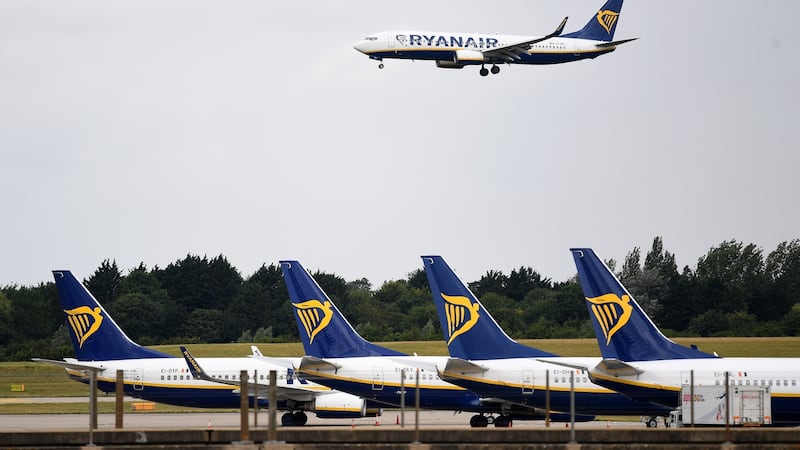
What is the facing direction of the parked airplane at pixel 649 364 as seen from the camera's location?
facing to the right of the viewer
